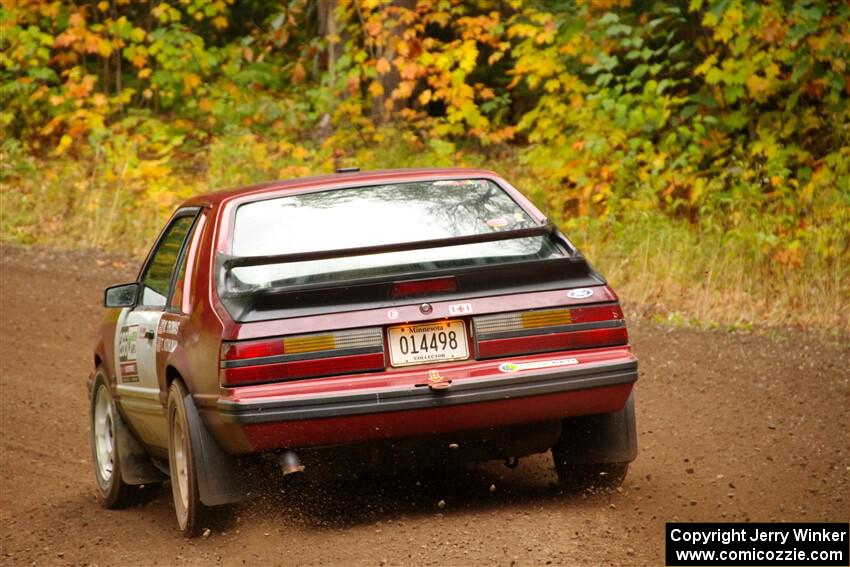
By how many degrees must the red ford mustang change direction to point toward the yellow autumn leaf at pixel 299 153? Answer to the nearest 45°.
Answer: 0° — it already faces it

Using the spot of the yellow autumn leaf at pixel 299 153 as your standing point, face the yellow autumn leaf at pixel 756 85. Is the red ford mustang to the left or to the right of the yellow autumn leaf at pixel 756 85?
right

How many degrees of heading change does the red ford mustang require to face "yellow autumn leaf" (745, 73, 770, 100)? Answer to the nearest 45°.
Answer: approximately 45° to its right

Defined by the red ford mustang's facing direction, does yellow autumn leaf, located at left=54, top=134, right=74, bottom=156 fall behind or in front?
in front

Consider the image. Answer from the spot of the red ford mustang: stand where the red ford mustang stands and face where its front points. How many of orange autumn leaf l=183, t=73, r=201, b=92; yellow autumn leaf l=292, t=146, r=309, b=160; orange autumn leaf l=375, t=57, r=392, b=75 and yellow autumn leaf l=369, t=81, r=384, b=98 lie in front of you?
4

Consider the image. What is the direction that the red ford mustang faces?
away from the camera

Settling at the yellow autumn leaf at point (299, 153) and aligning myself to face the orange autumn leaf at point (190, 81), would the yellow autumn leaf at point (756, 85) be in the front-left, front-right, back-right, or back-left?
back-right

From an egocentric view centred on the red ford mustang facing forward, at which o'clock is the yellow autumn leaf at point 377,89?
The yellow autumn leaf is roughly at 12 o'clock from the red ford mustang.

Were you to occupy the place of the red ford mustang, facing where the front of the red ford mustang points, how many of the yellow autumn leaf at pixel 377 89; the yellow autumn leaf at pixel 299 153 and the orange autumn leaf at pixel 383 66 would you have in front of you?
3

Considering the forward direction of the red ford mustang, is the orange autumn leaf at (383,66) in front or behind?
in front

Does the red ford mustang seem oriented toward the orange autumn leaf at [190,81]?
yes
